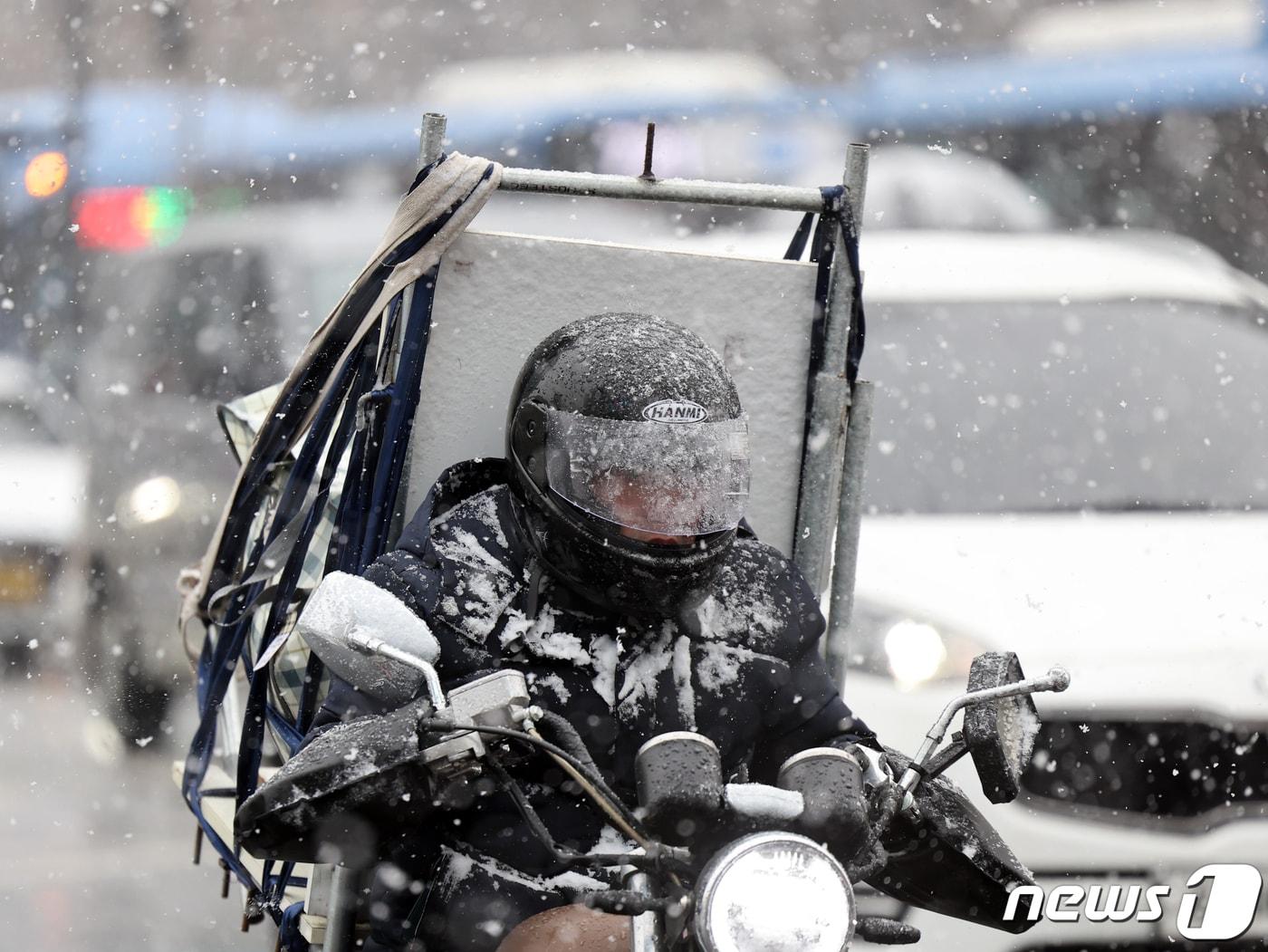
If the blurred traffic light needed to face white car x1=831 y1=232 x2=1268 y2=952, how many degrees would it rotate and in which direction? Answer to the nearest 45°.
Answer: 0° — it already faces it

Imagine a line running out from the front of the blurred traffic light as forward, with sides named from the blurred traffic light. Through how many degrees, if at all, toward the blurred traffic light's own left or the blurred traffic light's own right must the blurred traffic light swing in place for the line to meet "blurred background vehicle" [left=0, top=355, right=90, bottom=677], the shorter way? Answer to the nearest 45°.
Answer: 0° — it already faces it

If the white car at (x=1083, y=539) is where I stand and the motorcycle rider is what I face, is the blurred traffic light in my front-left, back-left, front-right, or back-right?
back-right

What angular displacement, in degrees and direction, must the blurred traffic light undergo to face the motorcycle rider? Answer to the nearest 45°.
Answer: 0° — it already faces them

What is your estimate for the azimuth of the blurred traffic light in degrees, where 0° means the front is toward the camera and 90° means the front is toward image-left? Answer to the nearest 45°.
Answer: approximately 0°
